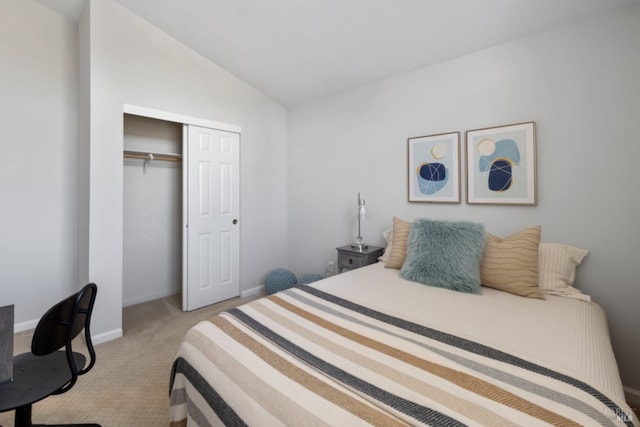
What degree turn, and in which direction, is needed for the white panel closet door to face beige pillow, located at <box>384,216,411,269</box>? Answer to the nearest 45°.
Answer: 0° — it already faces it

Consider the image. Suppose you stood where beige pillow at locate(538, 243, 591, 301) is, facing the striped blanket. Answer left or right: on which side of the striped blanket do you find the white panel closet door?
right

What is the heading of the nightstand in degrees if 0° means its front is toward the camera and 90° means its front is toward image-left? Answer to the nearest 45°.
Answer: approximately 45°

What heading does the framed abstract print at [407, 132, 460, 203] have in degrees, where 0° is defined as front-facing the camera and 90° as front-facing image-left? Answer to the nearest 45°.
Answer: approximately 45°

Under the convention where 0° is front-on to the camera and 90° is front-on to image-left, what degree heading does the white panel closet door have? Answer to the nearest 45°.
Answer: approximately 315°
